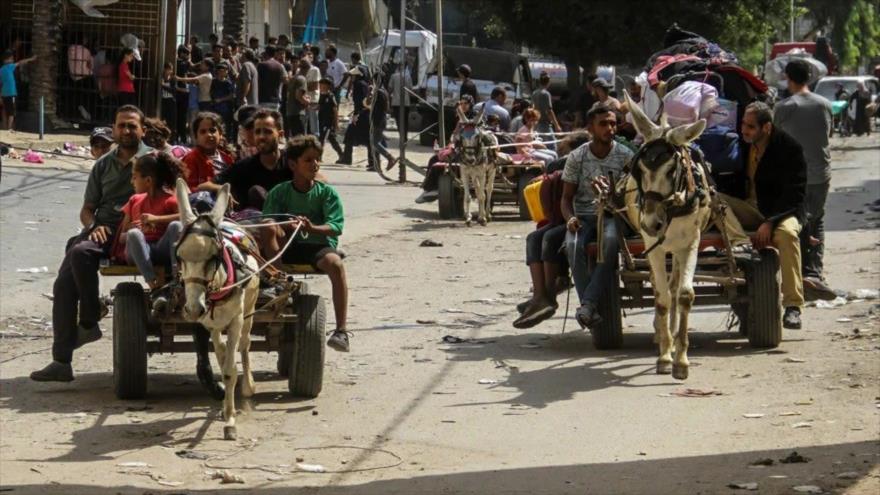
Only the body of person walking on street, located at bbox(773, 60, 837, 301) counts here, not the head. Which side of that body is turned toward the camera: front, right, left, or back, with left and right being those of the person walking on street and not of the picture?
back

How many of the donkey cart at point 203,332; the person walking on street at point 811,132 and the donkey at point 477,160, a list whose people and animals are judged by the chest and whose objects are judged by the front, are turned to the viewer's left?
0

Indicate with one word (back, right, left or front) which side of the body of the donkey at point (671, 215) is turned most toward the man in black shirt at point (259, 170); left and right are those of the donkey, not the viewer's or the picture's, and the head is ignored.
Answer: right

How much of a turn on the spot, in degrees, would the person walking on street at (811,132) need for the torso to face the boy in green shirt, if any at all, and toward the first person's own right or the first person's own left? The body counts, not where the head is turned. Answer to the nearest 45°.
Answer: approximately 135° to the first person's own left

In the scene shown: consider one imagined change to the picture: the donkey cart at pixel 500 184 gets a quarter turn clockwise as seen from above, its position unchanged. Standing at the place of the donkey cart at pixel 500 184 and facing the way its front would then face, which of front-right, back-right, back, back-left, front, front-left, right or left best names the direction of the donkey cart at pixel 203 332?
left

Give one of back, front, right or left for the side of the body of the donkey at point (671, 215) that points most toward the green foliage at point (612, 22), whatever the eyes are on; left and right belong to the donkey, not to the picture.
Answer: back

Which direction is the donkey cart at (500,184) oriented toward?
toward the camera

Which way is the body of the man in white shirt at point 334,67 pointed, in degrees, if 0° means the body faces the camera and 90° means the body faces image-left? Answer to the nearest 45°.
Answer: approximately 45°

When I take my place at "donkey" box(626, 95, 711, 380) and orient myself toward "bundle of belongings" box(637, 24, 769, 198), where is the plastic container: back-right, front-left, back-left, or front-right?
front-left

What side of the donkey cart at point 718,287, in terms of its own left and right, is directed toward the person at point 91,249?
right

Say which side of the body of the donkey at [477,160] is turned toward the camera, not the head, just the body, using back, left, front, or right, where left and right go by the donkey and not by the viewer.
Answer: front

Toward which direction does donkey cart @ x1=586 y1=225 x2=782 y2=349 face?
toward the camera

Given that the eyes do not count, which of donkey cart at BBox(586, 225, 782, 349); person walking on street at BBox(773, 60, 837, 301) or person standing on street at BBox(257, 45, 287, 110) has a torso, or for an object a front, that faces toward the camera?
the donkey cart

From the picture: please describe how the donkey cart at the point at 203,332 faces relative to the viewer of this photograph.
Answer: facing the viewer
